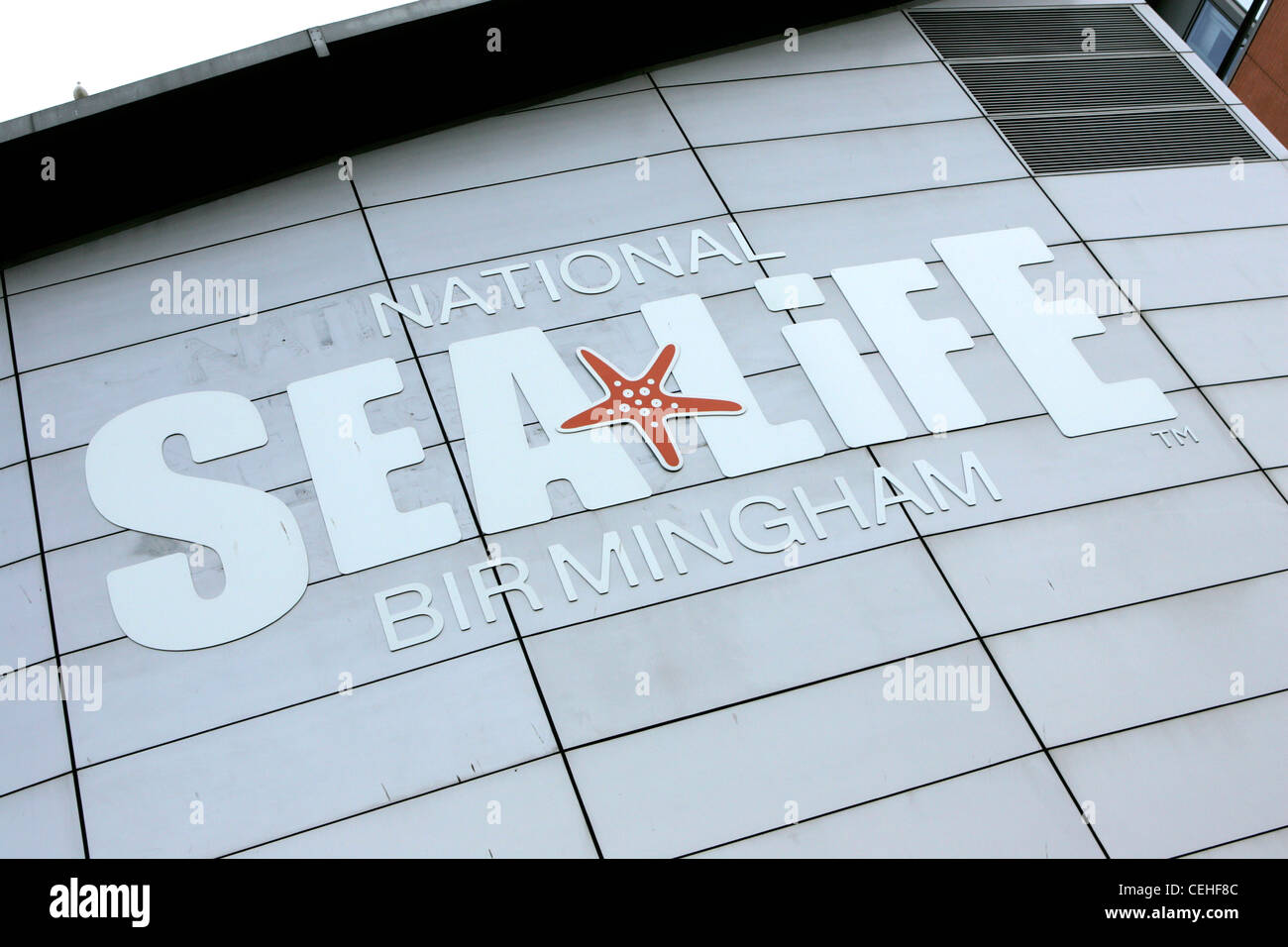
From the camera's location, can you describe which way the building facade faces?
facing the viewer
